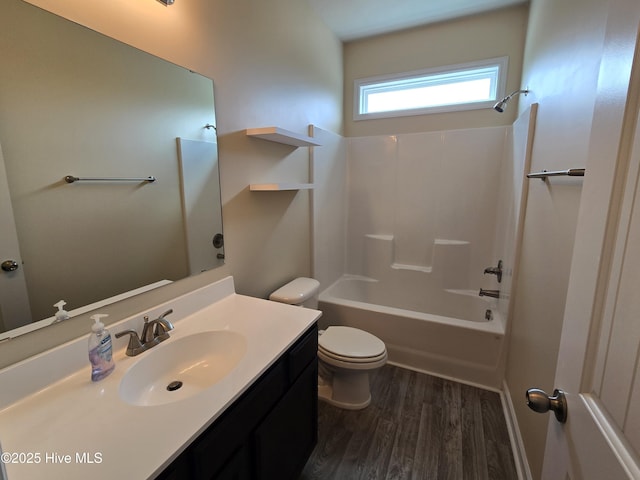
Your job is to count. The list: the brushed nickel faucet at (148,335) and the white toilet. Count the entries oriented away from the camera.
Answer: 0

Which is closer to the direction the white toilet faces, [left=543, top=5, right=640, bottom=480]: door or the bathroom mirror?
the door

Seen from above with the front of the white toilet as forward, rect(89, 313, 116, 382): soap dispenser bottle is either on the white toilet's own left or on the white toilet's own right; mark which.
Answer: on the white toilet's own right

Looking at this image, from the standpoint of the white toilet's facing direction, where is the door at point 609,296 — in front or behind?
in front

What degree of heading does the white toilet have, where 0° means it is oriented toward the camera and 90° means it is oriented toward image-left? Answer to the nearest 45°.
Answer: approximately 315°

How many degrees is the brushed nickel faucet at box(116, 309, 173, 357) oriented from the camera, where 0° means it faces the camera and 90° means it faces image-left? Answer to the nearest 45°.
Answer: approximately 315°

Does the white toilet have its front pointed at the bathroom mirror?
no

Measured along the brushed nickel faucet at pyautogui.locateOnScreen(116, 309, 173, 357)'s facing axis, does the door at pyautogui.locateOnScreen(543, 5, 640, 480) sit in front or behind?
in front

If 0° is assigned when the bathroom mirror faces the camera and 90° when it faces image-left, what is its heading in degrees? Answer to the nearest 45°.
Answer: approximately 315°

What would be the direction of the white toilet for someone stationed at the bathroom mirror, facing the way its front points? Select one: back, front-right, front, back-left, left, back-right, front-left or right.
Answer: front-left

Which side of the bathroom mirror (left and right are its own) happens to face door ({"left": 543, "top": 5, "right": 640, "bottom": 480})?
front

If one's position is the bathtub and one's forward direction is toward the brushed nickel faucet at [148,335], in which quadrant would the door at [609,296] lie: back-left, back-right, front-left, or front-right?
front-left

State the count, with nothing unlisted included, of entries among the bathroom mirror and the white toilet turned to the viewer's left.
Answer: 0

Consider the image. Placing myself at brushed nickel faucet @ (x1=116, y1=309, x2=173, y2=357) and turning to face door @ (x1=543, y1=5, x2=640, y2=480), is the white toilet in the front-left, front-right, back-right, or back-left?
front-left
